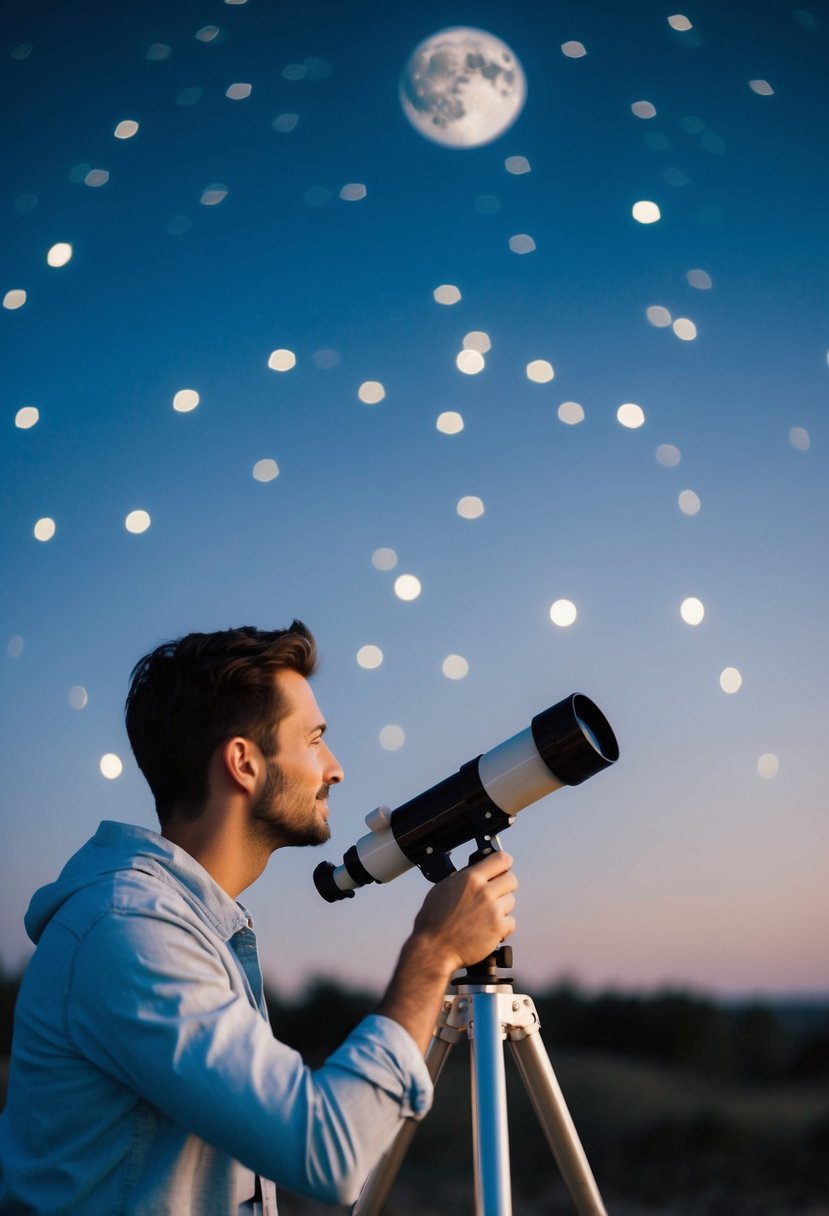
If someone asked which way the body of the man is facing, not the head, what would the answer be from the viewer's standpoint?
to the viewer's right

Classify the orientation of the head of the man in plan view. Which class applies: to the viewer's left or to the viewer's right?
to the viewer's right
